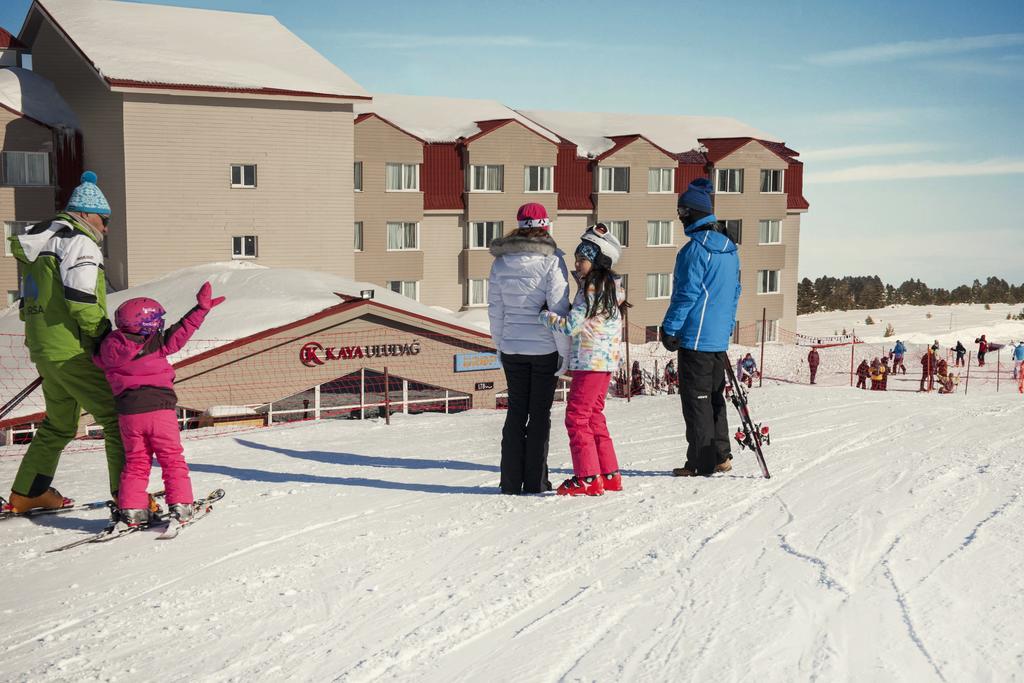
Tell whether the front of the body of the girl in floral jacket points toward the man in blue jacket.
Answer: no

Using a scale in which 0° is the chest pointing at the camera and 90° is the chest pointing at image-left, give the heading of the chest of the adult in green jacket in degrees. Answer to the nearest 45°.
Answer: approximately 225°

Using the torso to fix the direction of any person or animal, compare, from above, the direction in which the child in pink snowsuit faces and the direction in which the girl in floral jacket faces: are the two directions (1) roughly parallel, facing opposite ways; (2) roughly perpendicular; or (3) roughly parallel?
roughly perpendicular

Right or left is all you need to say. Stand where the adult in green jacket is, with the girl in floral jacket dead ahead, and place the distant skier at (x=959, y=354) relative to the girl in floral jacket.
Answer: left

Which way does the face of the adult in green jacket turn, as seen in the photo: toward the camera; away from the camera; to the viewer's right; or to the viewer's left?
to the viewer's right

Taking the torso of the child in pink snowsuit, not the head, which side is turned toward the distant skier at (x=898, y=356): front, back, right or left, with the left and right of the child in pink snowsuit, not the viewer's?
front

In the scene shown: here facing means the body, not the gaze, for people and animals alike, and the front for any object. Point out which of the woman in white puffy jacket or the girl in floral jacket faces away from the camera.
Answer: the woman in white puffy jacket

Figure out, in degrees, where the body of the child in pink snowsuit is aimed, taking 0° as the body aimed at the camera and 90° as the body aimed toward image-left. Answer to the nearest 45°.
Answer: approximately 225°

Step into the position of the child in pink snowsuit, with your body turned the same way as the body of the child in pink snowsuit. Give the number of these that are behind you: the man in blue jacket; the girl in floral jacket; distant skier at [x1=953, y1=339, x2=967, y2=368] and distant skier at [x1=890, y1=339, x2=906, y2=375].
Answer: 0

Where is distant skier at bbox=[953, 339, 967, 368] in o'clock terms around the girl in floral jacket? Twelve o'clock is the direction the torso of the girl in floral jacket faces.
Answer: The distant skier is roughly at 4 o'clock from the girl in floral jacket.

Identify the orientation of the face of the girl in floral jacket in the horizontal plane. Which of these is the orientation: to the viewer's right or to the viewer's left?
to the viewer's left

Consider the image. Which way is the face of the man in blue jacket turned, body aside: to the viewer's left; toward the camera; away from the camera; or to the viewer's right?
to the viewer's left

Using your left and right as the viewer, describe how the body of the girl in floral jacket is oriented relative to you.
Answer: facing to the left of the viewer

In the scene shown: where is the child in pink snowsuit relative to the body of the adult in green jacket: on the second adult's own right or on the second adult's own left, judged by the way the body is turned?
on the second adult's own right

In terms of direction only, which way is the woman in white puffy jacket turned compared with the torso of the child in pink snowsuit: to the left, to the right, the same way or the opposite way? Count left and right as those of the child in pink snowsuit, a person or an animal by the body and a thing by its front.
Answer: the same way

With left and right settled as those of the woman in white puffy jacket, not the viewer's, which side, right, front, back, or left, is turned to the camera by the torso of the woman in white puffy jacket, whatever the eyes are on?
back

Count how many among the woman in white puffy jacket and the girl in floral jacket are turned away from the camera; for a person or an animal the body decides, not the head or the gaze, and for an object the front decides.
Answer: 1

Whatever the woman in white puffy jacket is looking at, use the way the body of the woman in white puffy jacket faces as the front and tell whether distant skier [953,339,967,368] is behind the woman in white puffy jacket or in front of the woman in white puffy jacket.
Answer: in front
